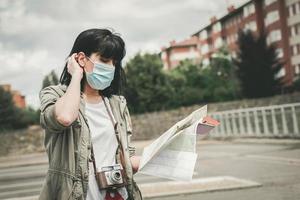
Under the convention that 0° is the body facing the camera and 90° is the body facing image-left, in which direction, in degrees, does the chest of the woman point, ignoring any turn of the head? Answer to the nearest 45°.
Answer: approximately 315°

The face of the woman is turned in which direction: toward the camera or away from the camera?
toward the camera

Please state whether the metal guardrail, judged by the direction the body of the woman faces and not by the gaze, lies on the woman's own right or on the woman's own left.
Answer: on the woman's own left
